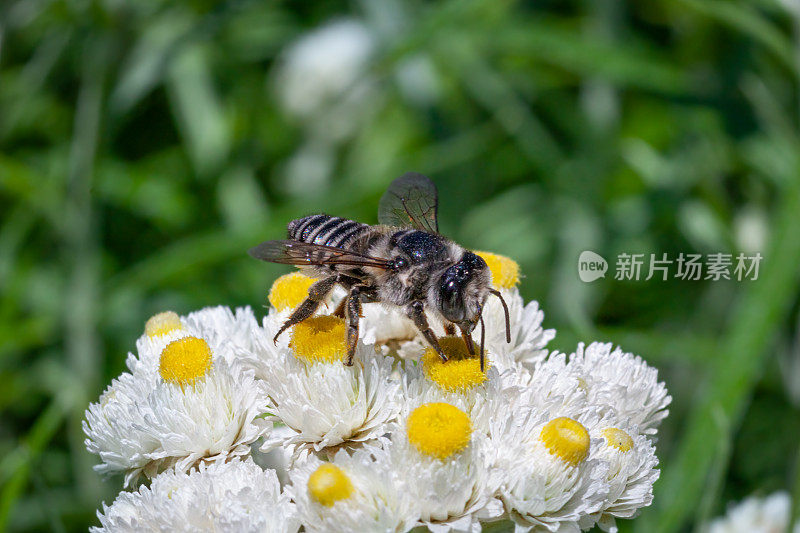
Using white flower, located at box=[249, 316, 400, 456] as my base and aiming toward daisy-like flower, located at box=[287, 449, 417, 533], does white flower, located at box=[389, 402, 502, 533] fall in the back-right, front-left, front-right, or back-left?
front-left

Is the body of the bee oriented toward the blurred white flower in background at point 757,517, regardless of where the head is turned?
no

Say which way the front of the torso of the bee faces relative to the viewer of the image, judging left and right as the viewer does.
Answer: facing the viewer and to the right of the viewer

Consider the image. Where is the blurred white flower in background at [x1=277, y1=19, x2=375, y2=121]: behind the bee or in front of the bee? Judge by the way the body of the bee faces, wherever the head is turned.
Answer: behind
